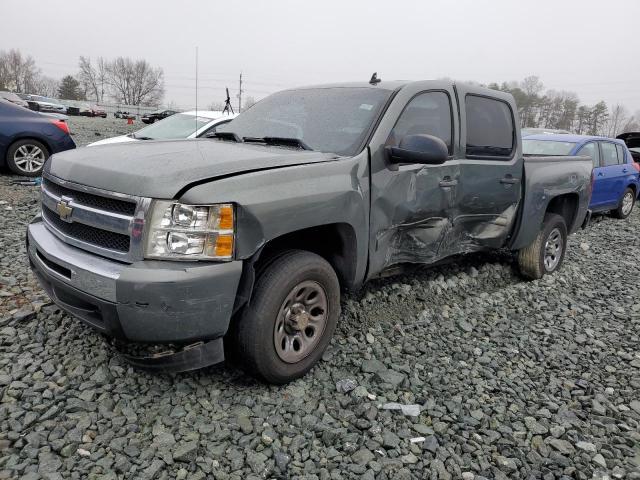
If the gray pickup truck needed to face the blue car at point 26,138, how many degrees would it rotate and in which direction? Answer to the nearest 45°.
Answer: approximately 90° to its right

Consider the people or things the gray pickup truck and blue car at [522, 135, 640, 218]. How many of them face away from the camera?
0

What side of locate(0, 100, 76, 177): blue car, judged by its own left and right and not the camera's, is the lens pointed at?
left

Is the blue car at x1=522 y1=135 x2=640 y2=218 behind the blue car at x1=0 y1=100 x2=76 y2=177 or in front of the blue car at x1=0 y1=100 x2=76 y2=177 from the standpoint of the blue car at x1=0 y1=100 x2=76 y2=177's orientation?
behind

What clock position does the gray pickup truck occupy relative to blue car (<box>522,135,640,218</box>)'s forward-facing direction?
The gray pickup truck is roughly at 11 o'clock from the blue car.

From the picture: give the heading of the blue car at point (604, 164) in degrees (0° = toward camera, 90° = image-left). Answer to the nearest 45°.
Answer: approximately 45°
